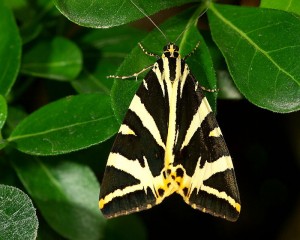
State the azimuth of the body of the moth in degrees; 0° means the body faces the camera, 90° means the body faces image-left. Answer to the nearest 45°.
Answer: approximately 180°

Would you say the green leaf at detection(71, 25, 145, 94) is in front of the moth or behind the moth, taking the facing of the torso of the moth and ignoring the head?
in front

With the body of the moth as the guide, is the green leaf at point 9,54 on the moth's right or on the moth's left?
on the moth's left
